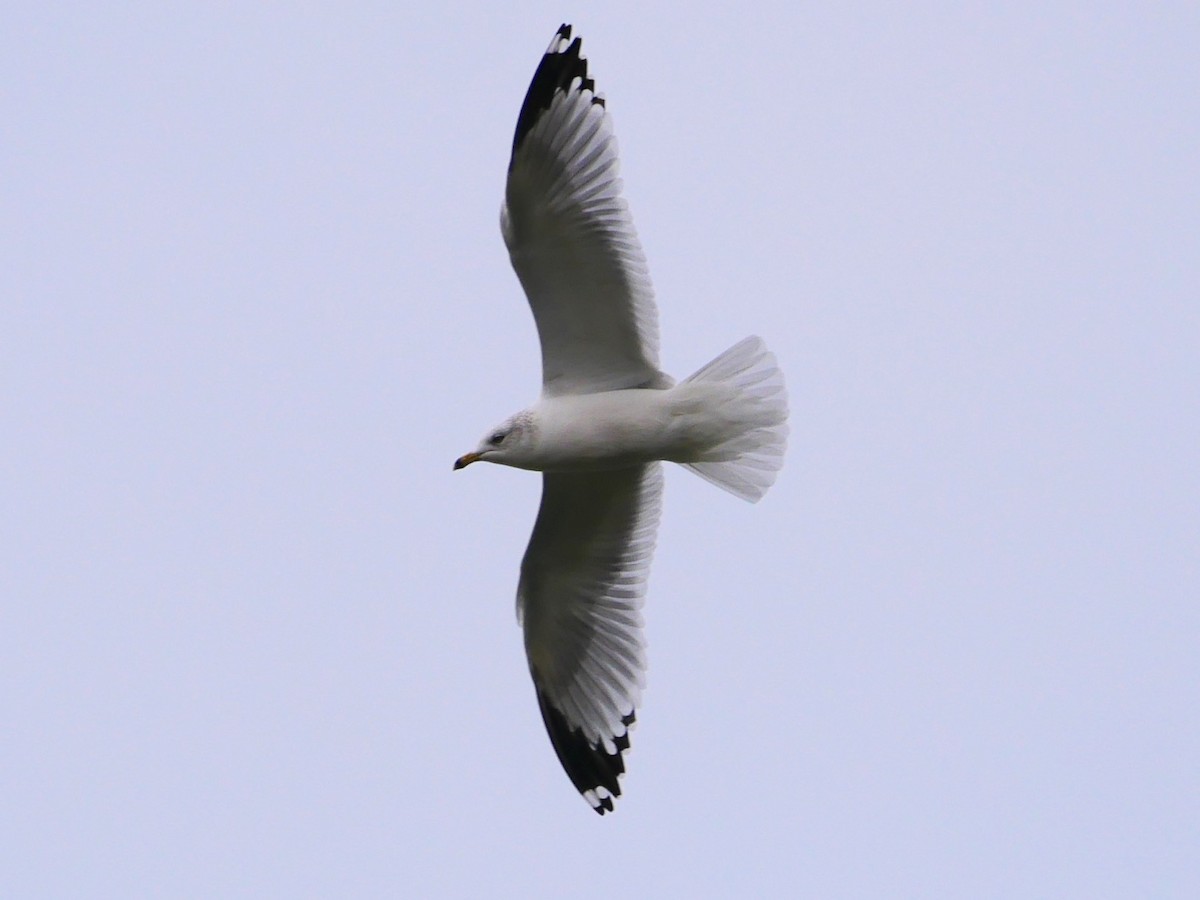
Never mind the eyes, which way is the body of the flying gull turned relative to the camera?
to the viewer's left
